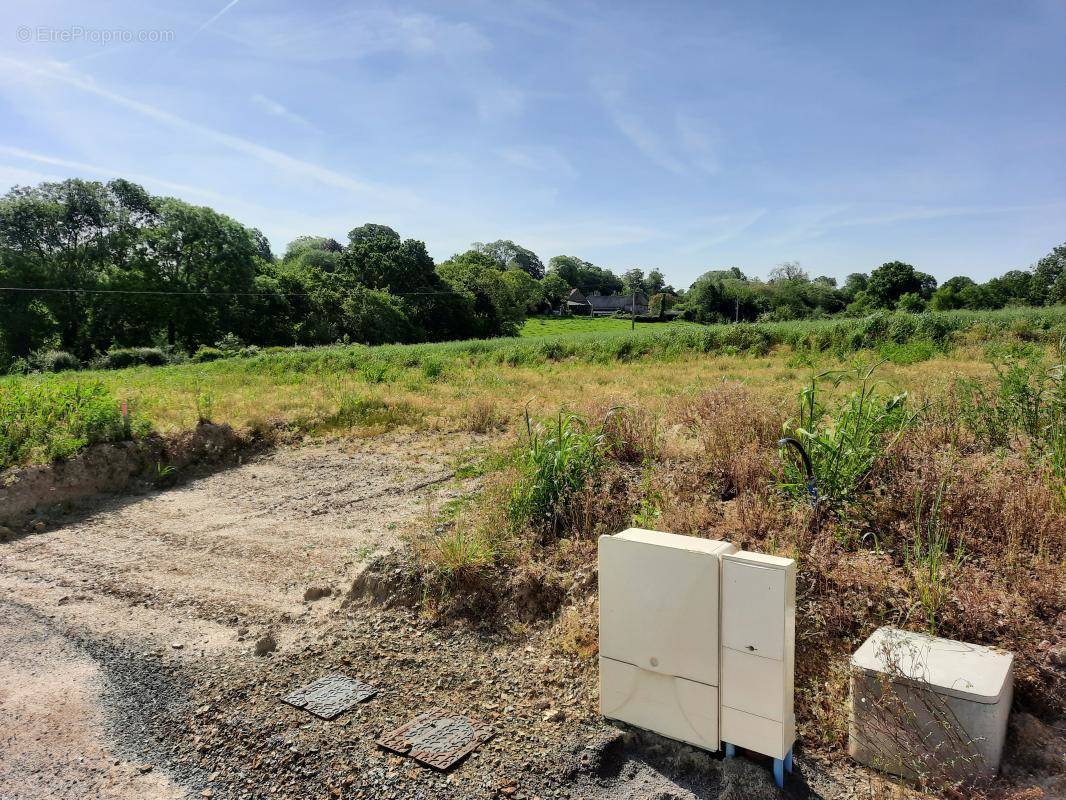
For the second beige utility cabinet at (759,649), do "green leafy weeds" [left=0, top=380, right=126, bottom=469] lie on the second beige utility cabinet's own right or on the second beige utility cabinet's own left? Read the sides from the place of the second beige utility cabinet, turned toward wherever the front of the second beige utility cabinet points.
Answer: on the second beige utility cabinet's own right

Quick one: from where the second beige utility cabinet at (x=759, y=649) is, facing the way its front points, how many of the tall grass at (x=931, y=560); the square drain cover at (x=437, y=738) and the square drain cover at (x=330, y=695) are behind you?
1

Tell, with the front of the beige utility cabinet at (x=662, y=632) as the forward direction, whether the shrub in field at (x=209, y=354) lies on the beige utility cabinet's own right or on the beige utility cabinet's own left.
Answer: on the beige utility cabinet's own right

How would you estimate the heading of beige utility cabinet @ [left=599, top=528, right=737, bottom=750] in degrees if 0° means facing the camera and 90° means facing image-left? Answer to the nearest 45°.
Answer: approximately 45°

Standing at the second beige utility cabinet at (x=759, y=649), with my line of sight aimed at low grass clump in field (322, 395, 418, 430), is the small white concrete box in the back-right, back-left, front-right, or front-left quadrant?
back-right

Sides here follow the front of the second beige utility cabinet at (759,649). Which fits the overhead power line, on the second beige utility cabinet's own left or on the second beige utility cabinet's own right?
on the second beige utility cabinet's own right

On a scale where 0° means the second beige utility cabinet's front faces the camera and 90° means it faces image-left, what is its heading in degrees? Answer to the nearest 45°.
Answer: approximately 45°

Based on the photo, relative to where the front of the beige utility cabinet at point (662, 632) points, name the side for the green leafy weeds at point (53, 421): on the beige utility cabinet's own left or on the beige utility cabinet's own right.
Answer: on the beige utility cabinet's own right
